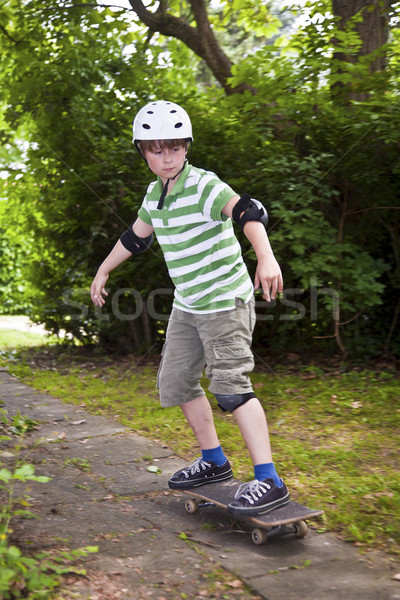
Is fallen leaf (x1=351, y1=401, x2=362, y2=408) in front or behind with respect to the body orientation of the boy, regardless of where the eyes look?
behind

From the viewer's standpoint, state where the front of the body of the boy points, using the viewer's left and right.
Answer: facing the viewer and to the left of the viewer

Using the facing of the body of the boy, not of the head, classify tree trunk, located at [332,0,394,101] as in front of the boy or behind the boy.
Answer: behind

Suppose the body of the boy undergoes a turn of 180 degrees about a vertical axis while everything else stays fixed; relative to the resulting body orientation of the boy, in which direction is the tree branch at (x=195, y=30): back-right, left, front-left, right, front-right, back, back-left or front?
front-left
